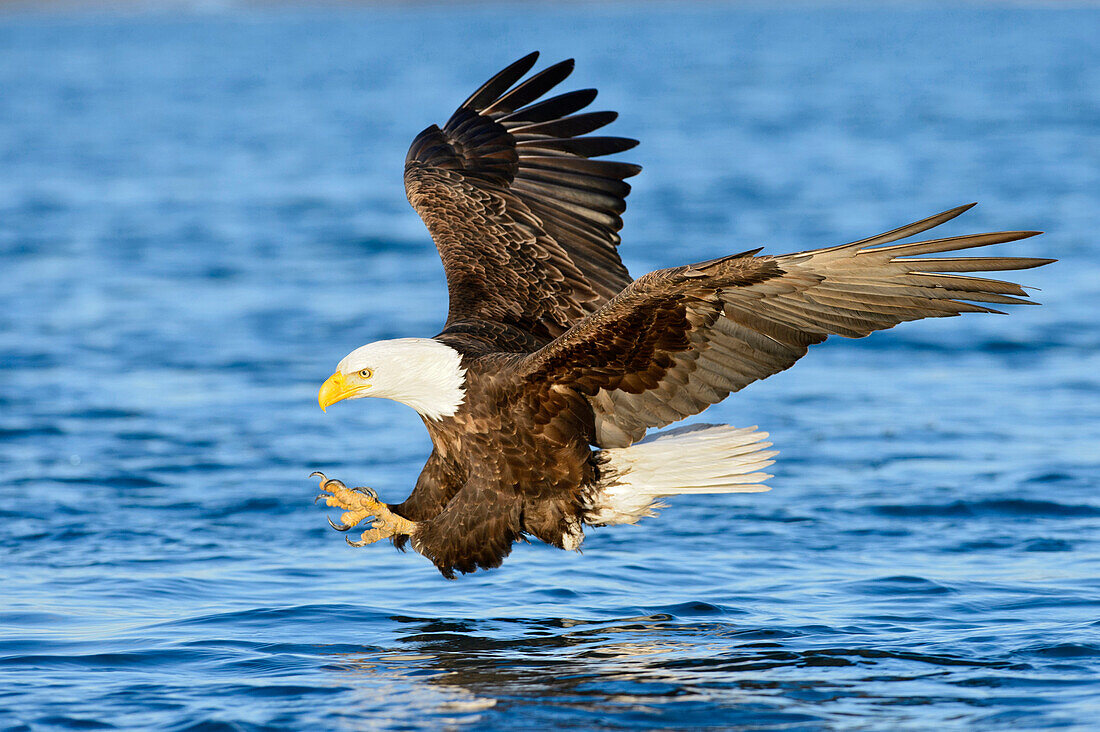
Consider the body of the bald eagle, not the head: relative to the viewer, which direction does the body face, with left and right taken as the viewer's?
facing to the left of the viewer
